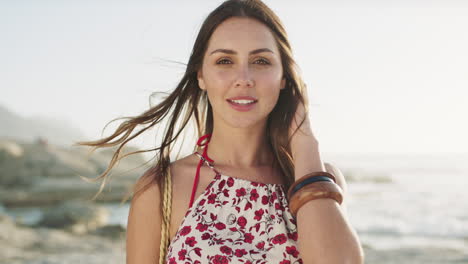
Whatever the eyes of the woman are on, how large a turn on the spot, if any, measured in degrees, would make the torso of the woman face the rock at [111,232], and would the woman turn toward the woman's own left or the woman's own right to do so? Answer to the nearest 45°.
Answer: approximately 180°

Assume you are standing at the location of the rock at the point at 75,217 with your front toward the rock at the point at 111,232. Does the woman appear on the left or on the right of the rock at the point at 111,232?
right

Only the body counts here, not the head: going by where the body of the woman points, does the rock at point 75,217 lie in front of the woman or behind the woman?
behind

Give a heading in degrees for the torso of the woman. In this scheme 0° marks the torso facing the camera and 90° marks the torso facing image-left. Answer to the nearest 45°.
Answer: approximately 0°
